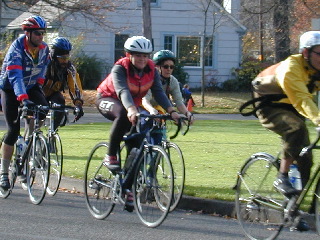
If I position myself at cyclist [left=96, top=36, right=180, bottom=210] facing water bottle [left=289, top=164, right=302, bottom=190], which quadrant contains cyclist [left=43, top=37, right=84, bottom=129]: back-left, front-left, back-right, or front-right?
back-left

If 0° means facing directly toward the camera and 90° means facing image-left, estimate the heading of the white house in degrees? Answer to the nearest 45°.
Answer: approximately 0°

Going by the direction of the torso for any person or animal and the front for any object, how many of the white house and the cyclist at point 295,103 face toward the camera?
1
